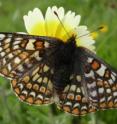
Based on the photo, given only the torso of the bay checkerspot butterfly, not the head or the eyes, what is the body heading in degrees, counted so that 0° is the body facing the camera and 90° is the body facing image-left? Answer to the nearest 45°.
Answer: approximately 180°
